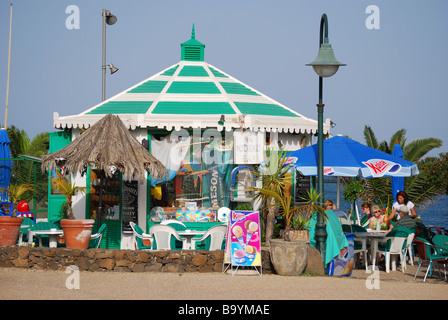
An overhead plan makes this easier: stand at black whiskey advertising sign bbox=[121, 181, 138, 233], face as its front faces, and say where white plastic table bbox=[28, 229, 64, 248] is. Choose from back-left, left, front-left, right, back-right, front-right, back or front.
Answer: front-right

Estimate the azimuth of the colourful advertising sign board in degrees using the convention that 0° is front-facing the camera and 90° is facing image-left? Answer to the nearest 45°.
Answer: approximately 0°

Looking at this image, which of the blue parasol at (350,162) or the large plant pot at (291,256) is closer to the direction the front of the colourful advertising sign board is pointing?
the large plant pot

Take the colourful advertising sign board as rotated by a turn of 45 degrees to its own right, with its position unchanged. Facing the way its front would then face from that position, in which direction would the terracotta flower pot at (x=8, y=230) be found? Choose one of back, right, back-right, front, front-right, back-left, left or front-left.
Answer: front-right

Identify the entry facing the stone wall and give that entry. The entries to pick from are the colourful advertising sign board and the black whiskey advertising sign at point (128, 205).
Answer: the black whiskey advertising sign

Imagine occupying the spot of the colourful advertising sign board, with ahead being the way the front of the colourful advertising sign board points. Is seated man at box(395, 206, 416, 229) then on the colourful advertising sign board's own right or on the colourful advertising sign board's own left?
on the colourful advertising sign board's own left
